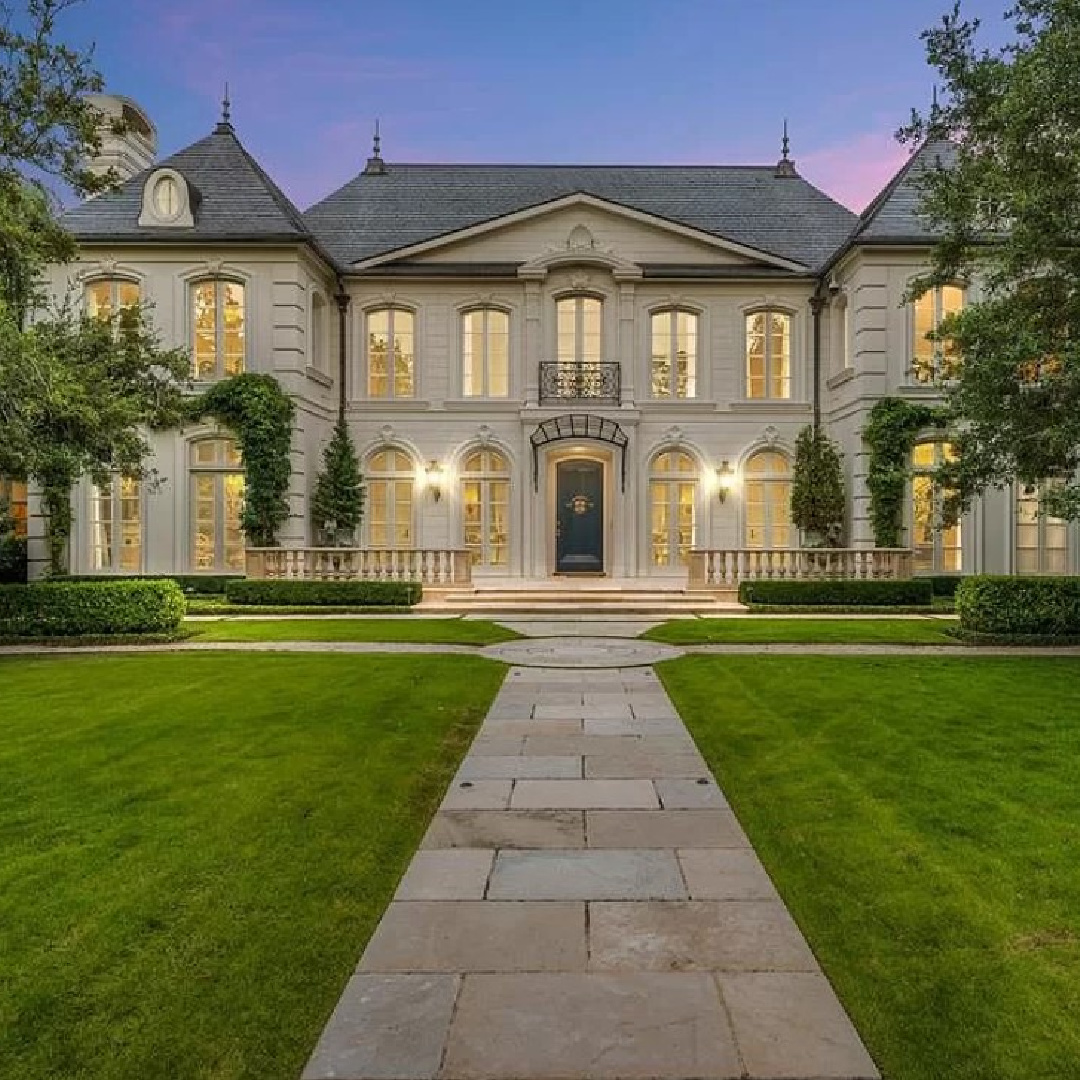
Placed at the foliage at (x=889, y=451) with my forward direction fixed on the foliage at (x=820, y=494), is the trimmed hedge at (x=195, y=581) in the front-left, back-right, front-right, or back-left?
front-left

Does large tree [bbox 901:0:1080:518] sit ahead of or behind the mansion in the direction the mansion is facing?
ahead

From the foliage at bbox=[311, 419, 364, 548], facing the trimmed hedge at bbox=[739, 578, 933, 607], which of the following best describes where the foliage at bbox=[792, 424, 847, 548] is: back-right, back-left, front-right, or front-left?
front-left

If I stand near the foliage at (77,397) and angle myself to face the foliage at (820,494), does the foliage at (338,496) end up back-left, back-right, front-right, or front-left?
front-left

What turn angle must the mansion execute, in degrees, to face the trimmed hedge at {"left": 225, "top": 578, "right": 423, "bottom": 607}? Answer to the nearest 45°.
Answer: approximately 45° to its right

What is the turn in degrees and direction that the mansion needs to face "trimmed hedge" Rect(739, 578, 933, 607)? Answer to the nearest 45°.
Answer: approximately 45° to its left

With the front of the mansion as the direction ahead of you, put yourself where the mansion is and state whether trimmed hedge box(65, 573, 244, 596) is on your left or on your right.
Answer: on your right

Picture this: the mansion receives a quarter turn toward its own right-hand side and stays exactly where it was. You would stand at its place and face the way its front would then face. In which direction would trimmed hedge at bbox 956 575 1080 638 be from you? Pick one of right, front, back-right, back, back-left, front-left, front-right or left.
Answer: back-left

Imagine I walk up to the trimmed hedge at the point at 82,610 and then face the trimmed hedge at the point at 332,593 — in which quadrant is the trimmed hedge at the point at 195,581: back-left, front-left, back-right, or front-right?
front-left

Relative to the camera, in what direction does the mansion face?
facing the viewer

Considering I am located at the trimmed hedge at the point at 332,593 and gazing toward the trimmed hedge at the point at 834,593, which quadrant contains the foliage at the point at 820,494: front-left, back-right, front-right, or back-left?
front-left

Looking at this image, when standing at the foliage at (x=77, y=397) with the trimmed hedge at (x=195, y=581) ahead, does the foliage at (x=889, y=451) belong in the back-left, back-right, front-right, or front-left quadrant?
front-right

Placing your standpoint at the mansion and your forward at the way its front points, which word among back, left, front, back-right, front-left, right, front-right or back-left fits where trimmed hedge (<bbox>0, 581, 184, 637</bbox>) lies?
front-right

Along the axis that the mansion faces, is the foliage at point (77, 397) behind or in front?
in front
